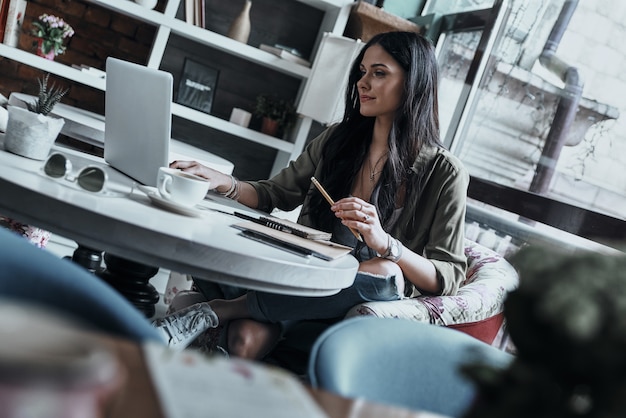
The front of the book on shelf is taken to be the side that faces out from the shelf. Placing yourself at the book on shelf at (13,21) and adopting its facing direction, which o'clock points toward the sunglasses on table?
The sunglasses on table is roughly at 12 o'clock from the book on shelf.

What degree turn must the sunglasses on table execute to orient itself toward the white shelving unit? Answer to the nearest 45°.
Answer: approximately 135° to its right

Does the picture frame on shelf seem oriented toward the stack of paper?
yes

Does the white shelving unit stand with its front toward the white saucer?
yes

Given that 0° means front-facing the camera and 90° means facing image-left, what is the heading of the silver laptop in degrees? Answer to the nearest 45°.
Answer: approximately 225°

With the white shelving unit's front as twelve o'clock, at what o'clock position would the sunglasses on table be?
The sunglasses on table is roughly at 12 o'clock from the white shelving unit.

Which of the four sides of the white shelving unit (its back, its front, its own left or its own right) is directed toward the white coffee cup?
front

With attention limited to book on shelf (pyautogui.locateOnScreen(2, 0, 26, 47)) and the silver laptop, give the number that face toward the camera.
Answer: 1

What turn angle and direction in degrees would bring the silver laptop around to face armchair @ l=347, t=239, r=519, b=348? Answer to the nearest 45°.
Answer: approximately 45° to its right

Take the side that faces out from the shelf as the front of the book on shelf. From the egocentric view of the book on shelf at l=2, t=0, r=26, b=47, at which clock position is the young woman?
The young woman is roughly at 11 o'clock from the book on shelf.
